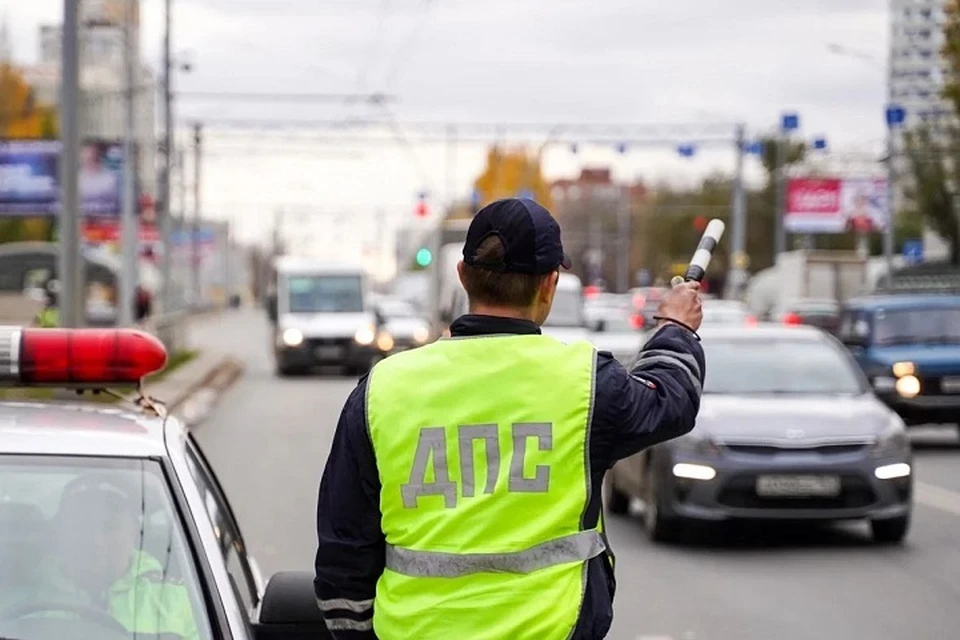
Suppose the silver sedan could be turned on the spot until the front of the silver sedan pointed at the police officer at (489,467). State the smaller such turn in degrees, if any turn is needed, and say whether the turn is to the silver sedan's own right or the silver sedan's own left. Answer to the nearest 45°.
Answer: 0° — it already faces them

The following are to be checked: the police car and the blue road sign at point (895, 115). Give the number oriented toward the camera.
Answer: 2

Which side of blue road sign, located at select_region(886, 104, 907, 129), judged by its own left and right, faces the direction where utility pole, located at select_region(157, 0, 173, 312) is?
right

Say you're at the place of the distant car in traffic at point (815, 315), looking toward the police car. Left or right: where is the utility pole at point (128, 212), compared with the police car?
right

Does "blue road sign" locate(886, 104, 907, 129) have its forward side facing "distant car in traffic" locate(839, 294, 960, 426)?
yes

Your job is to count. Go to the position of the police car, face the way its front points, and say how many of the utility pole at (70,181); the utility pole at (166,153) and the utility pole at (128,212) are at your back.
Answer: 3

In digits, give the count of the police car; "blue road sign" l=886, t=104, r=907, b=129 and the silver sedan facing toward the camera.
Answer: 3

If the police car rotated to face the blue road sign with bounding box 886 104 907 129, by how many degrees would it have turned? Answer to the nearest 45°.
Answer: approximately 135° to its left

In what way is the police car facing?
toward the camera

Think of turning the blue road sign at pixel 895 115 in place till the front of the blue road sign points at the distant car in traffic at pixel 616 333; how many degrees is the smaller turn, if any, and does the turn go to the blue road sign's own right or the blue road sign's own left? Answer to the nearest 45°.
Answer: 0° — it already faces it

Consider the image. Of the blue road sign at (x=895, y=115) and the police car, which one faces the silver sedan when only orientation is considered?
the blue road sign

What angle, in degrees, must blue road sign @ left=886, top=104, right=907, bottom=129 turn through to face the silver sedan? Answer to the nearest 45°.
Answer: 0° — it already faces it

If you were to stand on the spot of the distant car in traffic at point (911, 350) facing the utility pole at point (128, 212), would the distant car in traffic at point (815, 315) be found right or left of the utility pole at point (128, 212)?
right

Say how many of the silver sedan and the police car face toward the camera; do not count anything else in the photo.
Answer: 2
